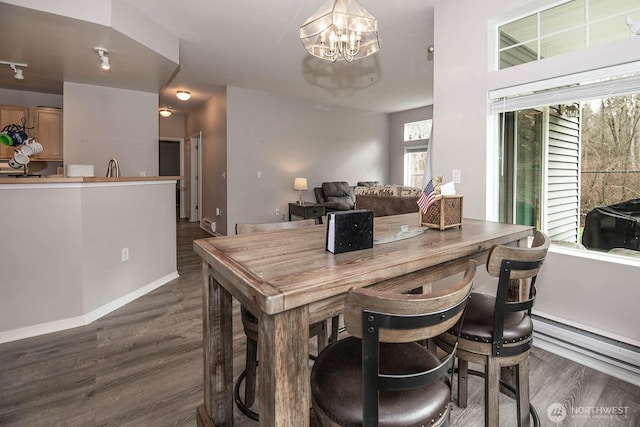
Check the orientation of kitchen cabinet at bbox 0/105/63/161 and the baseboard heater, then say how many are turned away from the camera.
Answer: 0

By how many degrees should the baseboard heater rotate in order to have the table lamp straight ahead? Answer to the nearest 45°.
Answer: approximately 90° to its right

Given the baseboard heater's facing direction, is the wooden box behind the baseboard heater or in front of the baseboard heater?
in front

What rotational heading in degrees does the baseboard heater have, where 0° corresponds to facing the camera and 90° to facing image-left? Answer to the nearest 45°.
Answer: approximately 45°

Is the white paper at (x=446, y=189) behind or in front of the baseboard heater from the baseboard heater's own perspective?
in front
